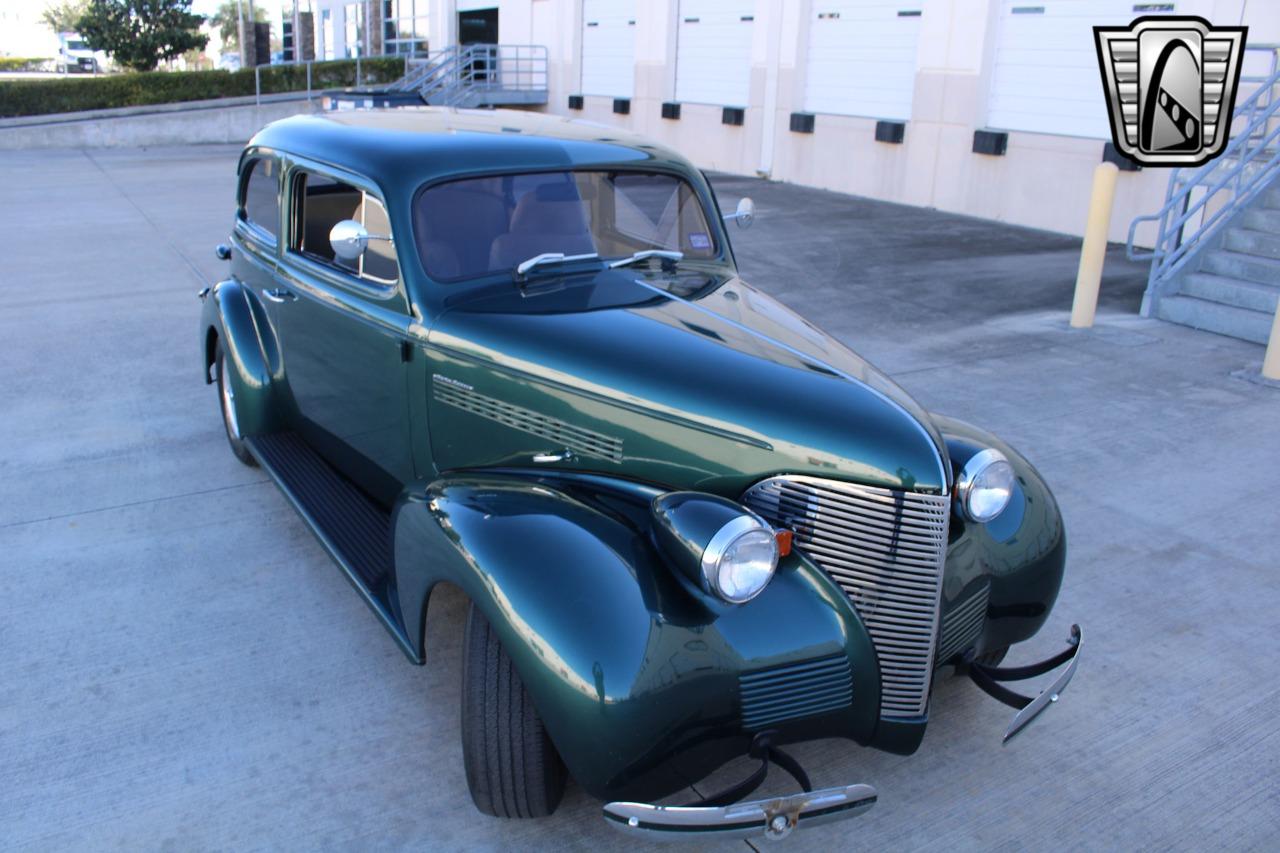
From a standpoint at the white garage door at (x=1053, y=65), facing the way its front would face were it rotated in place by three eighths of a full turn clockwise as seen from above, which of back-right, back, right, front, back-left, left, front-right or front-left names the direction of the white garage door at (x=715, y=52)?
front-left

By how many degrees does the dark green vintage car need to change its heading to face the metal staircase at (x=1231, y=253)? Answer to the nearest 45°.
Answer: approximately 90° to its left

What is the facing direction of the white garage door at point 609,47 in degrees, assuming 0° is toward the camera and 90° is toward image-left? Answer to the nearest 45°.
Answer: approximately 45°

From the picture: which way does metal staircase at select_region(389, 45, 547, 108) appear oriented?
to the viewer's left

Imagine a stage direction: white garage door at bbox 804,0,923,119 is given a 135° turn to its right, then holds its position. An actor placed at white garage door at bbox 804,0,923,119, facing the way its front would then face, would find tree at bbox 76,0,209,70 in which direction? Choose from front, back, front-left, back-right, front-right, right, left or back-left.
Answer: front-left

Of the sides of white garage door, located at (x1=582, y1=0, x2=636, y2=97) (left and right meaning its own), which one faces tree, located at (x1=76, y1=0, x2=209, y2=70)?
right

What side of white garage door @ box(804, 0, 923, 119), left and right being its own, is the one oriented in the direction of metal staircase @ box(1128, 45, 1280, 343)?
left

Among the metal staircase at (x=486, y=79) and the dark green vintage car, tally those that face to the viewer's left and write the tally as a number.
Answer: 1

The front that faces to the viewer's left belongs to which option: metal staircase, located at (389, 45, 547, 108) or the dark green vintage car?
the metal staircase

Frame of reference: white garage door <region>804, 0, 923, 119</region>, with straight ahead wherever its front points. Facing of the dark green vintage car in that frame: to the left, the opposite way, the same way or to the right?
to the left

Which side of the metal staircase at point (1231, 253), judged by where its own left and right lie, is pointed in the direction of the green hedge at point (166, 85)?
right

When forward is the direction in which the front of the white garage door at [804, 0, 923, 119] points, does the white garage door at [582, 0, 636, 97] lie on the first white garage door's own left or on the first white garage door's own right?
on the first white garage door's own right

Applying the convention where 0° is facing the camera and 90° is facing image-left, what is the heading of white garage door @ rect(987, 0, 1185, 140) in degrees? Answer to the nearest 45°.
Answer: approximately 45°
